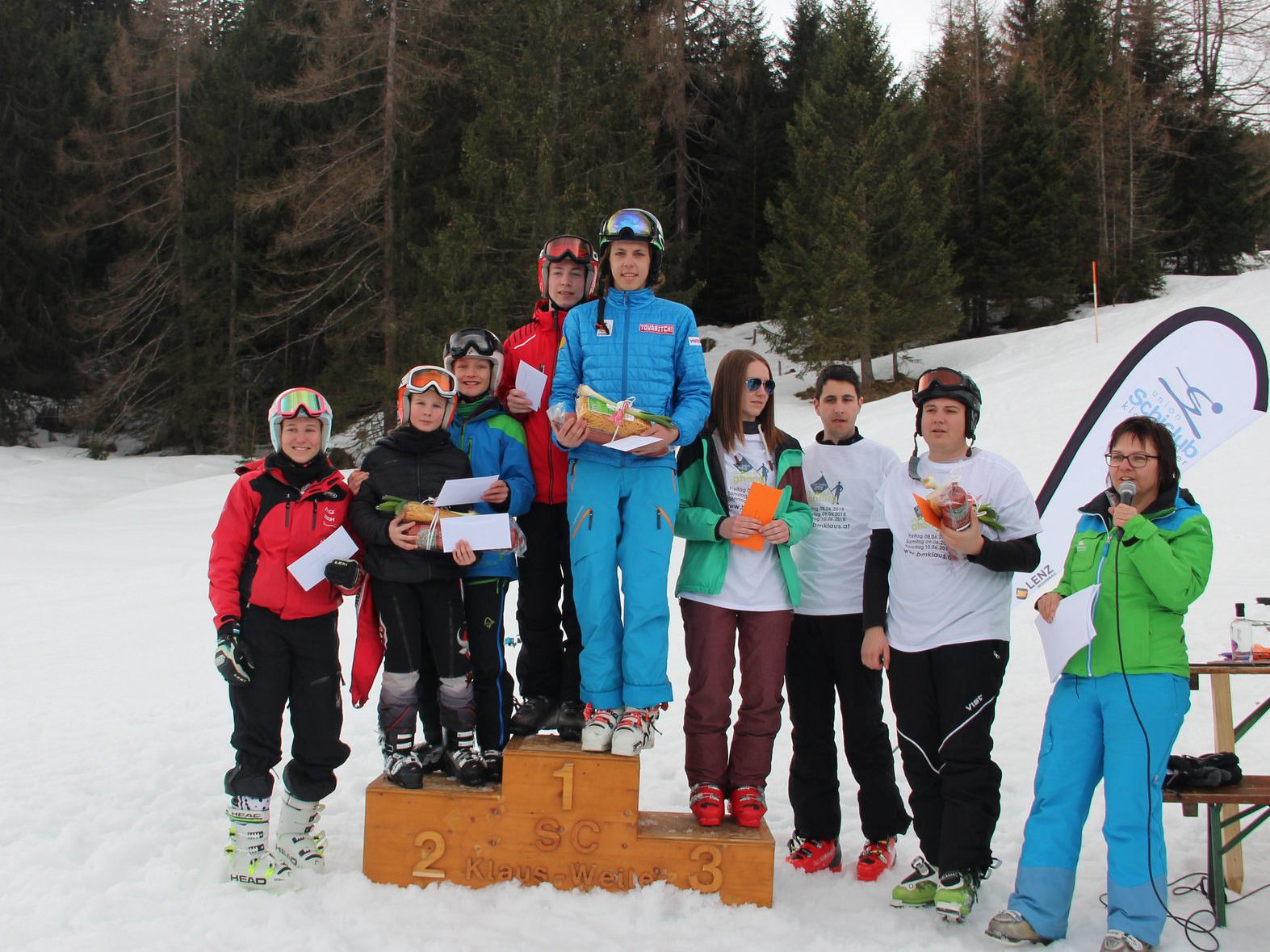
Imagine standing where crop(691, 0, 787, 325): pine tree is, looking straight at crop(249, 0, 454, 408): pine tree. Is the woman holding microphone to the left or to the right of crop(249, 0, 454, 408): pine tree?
left

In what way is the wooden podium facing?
toward the camera

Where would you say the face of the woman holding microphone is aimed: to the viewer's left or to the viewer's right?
to the viewer's left

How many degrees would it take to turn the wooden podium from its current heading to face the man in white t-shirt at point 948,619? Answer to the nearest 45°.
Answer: approximately 90° to its left

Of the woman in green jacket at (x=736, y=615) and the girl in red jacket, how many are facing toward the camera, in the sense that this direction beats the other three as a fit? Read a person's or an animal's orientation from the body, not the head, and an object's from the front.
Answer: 2

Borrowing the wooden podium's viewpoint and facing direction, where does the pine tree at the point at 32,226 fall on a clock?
The pine tree is roughly at 5 o'clock from the wooden podium.

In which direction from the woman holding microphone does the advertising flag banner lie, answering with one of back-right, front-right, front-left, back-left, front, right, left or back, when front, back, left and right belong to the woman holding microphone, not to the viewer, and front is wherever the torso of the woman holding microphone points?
back-right

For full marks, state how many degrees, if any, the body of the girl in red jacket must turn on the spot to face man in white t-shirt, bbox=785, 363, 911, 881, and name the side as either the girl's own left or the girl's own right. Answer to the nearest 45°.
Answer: approximately 90° to the girl's own left

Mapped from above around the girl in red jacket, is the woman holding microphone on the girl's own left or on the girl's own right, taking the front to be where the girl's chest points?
on the girl's own left

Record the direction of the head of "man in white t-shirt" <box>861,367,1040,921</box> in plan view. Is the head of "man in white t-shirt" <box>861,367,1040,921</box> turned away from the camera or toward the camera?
toward the camera

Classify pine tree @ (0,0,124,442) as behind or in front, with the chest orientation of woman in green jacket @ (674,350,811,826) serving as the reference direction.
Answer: behind

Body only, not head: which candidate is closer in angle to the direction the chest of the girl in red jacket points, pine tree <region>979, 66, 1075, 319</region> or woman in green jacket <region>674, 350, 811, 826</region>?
the woman in green jacket

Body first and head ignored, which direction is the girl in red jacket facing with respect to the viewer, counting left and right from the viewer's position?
facing the viewer

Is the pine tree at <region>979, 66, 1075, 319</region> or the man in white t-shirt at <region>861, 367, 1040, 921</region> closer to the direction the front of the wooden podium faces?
the man in white t-shirt
